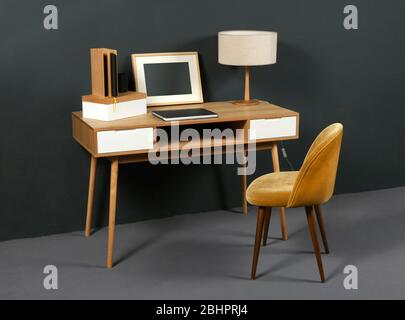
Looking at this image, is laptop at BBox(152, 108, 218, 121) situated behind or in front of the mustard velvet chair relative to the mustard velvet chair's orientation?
in front

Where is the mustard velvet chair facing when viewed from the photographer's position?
facing to the left of the viewer

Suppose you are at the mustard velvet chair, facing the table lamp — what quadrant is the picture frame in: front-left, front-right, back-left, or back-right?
front-left

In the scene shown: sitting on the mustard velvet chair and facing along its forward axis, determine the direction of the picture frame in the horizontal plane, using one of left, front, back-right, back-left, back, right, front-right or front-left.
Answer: front-right

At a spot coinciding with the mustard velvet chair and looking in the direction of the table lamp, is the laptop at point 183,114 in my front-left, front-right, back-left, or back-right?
front-left

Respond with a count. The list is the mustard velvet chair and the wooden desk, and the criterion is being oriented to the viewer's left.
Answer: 1

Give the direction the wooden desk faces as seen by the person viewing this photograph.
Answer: facing the viewer and to the right of the viewer
